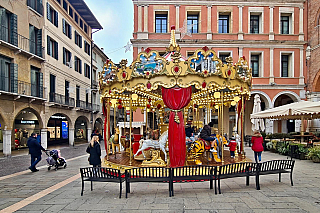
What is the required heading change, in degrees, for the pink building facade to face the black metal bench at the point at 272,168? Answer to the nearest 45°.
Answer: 0° — it already faces it

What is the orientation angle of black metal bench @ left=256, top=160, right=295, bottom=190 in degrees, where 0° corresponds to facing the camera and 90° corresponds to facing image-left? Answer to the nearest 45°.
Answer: approximately 135°

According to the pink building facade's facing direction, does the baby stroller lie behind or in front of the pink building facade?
in front

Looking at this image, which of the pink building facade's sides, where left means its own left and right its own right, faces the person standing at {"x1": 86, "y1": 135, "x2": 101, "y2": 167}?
front

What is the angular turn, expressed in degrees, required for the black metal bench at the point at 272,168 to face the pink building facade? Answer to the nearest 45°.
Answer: approximately 45° to its right

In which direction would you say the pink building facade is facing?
toward the camera

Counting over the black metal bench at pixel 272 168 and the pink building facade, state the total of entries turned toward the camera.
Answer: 1
